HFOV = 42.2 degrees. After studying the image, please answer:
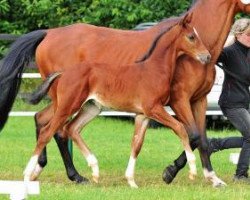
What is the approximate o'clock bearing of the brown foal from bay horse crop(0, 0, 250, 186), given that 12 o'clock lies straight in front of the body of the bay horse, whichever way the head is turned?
The brown foal is roughly at 3 o'clock from the bay horse.

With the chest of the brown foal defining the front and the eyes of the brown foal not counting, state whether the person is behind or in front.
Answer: in front

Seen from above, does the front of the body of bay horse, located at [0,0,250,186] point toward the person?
yes

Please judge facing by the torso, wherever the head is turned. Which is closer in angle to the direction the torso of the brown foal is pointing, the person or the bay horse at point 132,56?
the person

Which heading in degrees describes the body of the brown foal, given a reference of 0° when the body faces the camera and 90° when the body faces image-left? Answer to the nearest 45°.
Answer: approximately 270°

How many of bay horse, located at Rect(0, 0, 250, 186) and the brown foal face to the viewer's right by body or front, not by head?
2

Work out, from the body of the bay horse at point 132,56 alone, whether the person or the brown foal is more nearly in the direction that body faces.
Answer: the person

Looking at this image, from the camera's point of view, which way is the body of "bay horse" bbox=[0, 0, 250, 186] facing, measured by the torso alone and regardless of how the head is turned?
to the viewer's right
